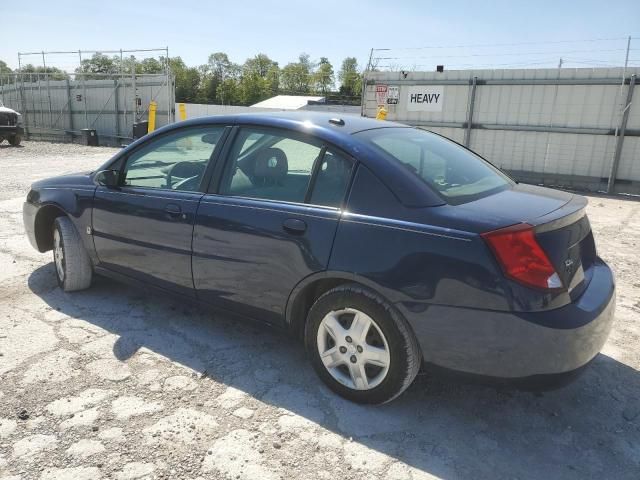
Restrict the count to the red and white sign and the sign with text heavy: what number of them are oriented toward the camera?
2

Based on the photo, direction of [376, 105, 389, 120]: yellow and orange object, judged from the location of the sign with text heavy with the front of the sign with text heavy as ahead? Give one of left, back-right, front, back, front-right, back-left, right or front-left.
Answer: right

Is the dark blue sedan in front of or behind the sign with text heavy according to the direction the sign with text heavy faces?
in front

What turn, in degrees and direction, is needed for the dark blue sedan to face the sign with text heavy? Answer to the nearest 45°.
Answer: approximately 45° to its right

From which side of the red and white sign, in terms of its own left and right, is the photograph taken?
front

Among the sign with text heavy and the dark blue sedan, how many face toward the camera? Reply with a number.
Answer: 1

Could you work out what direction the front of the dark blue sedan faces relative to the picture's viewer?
facing away from the viewer and to the left of the viewer

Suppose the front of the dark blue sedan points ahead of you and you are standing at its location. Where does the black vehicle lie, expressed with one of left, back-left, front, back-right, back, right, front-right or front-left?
front

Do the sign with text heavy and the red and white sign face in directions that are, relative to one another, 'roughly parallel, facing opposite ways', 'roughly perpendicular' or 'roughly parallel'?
roughly parallel

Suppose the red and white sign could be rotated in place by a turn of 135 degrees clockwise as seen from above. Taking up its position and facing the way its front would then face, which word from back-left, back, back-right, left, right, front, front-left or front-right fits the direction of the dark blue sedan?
back-left

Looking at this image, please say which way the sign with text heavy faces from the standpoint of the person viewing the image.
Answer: facing the viewer
